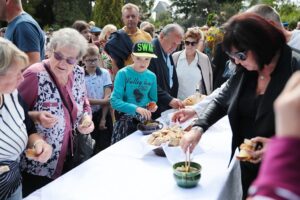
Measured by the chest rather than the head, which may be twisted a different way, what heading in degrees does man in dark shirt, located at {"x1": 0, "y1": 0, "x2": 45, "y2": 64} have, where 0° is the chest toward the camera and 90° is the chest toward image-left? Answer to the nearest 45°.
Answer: approximately 90°

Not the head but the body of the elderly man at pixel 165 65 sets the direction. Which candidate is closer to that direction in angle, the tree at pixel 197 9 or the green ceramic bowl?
the green ceramic bowl

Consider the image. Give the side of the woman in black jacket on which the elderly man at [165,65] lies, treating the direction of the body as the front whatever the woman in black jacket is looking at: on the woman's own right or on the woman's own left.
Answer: on the woman's own right

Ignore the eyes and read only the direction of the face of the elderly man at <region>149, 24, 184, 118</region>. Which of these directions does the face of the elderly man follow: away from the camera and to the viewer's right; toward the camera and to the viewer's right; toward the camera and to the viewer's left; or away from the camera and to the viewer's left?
toward the camera and to the viewer's right

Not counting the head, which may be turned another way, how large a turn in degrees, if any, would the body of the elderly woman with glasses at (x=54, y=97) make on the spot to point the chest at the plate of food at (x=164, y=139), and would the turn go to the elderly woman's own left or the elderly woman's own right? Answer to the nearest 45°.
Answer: approximately 45° to the elderly woman's own left

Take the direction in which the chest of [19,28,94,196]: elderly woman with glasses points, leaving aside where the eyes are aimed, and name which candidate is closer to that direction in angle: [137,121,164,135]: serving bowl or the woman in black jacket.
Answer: the woman in black jacket

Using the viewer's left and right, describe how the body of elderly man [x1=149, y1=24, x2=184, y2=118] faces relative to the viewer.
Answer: facing the viewer and to the right of the viewer
